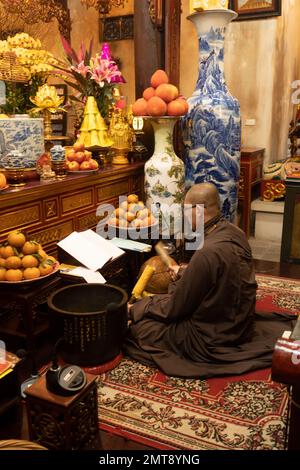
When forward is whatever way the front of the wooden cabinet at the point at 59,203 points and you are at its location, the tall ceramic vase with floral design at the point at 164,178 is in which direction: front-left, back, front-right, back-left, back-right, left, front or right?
left

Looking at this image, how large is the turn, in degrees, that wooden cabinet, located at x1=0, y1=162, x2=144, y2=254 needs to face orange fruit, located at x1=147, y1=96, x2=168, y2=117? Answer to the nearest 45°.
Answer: approximately 90° to its left

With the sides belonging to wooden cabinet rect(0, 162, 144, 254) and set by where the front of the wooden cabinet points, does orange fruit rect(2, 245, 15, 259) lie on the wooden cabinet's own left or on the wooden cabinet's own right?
on the wooden cabinet's own right

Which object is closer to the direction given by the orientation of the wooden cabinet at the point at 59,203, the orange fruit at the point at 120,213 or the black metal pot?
the black metal pot

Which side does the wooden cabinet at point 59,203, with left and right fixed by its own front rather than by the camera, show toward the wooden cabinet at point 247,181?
left

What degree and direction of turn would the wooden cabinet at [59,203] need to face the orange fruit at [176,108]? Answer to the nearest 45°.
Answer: approximately 90° to its left

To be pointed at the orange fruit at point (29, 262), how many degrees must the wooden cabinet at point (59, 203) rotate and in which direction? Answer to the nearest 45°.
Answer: approximately 45° to its right

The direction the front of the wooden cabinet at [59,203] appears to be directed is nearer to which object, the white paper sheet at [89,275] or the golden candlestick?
the white paper sheet

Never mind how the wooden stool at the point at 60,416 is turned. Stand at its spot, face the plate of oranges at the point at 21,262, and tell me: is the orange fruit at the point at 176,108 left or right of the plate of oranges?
right

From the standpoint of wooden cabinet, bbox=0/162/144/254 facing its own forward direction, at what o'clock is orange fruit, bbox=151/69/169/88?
The orange fruit is roughly at 9 o'clock from the wooden cabinet.

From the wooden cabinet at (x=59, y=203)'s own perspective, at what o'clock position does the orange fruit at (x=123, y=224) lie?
The orange fruit is roughly at 10 o'clock from the wooden cabinet.

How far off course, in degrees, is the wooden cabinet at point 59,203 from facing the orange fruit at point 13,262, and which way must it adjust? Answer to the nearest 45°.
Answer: approximately 45° to its right

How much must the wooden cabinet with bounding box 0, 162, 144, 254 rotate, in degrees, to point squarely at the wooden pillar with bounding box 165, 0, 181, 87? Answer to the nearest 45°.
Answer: approximately 90° to its left

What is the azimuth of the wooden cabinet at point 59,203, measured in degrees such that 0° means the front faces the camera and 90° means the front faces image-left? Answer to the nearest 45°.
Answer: approximately 315°

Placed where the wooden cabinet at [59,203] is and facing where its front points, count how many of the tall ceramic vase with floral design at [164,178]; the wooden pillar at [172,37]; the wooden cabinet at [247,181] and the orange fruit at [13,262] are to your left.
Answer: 3
